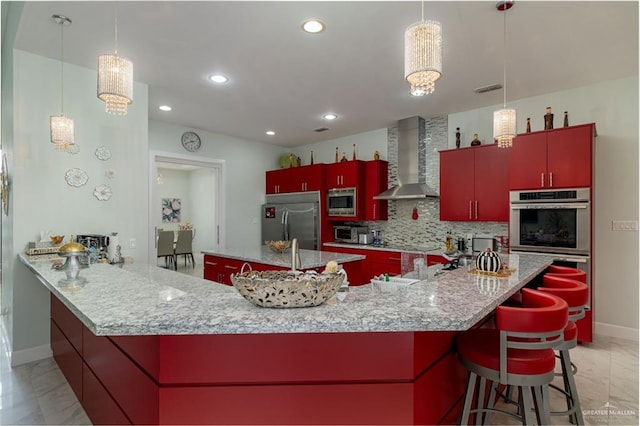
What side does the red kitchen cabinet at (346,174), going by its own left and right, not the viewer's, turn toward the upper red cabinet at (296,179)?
right

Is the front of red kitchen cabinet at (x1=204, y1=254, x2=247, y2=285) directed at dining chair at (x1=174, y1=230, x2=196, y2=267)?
no

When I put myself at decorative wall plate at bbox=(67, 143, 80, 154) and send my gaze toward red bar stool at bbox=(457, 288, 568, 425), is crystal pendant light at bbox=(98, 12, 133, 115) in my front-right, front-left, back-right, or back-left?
front-right

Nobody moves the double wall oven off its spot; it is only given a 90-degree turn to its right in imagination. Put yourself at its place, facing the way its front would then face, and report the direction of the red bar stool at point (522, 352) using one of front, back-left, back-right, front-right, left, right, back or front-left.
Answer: back-left

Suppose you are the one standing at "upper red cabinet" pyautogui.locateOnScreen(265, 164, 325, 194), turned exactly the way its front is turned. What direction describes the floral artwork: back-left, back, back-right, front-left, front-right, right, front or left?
right

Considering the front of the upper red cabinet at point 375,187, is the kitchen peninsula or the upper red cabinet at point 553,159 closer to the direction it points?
the kitchen peninsula

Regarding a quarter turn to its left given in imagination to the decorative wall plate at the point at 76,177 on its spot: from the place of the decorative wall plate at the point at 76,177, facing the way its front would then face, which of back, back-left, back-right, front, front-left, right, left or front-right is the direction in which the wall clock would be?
front-left

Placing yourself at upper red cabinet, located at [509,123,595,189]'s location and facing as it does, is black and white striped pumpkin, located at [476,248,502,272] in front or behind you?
in front

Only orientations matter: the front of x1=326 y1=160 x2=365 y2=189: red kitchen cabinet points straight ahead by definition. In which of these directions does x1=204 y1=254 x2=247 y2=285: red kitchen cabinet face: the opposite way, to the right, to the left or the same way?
the same way

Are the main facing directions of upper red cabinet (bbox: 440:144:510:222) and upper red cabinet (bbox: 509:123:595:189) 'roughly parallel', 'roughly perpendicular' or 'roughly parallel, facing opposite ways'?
roughly parallel

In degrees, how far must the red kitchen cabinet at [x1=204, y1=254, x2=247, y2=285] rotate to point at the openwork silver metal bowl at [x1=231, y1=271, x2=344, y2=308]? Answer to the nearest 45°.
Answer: approximately 45° to its left

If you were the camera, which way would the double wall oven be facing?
facing the viewer and to the left of the viewer

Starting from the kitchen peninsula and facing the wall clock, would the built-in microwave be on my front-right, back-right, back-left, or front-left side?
front-right

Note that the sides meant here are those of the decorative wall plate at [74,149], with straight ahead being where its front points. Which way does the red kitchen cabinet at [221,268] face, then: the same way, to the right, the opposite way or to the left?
to the right

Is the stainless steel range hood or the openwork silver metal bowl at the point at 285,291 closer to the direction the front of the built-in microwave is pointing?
the openwork silver metal bowl

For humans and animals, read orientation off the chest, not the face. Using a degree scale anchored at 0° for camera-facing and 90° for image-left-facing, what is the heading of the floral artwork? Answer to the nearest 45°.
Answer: approximately 0°

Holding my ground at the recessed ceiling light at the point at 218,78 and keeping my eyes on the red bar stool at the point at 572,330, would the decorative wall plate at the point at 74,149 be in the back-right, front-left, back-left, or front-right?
back-right
